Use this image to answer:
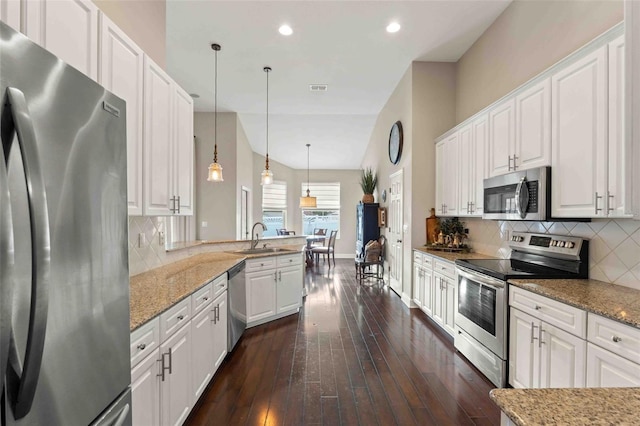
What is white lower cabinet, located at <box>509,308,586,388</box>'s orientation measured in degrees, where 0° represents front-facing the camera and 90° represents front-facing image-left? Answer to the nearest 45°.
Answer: approximately 45°

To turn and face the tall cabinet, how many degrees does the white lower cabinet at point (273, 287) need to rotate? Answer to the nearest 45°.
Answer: approximately 90° to its left

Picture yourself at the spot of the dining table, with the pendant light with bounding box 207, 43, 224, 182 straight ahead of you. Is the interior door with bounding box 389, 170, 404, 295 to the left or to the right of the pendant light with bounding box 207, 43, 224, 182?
left

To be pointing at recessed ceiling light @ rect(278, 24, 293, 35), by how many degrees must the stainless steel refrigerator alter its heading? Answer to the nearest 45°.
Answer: approximately 90° to its left

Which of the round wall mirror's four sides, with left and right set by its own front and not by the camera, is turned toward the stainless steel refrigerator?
left

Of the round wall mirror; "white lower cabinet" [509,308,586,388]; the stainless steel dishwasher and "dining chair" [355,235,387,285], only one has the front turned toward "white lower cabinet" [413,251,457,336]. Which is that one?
the stainless steel dishwasher

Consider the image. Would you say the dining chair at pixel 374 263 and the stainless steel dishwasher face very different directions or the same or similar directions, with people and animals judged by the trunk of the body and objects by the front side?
very different directions
